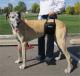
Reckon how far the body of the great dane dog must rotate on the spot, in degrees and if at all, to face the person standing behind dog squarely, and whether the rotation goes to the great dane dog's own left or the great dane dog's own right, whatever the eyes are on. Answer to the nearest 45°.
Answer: approximately 135° to the great dane dog's own right

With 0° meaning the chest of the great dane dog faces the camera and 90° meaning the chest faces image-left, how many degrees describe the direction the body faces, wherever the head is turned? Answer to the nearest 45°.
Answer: approximately 90°
